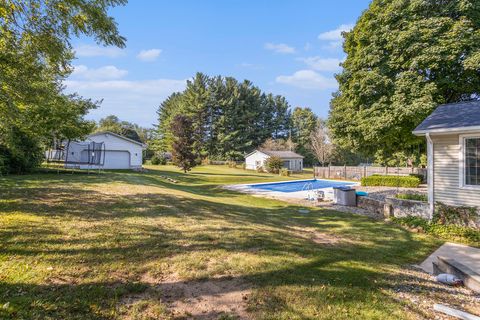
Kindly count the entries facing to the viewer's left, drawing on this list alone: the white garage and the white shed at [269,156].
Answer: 0

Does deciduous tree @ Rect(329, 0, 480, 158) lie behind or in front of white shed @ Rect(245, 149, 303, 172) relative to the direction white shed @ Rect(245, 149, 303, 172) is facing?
in front

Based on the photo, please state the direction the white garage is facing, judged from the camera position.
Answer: facing the viewer

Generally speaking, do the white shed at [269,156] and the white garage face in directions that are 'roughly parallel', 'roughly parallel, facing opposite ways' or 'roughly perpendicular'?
roughly parallel

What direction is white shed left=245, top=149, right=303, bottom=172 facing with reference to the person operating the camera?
facing the viewer and to the right of the viewer

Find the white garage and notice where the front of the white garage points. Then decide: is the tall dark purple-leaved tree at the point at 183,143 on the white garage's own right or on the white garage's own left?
on the white garage's own left

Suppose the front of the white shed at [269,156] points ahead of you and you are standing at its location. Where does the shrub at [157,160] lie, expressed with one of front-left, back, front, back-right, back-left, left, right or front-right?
back-right

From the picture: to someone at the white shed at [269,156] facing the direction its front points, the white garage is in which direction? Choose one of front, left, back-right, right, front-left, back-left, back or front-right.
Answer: right

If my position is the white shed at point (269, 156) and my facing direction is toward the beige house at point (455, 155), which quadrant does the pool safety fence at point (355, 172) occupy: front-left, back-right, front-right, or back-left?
front-left

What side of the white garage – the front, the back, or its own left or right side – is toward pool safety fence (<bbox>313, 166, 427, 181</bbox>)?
left
